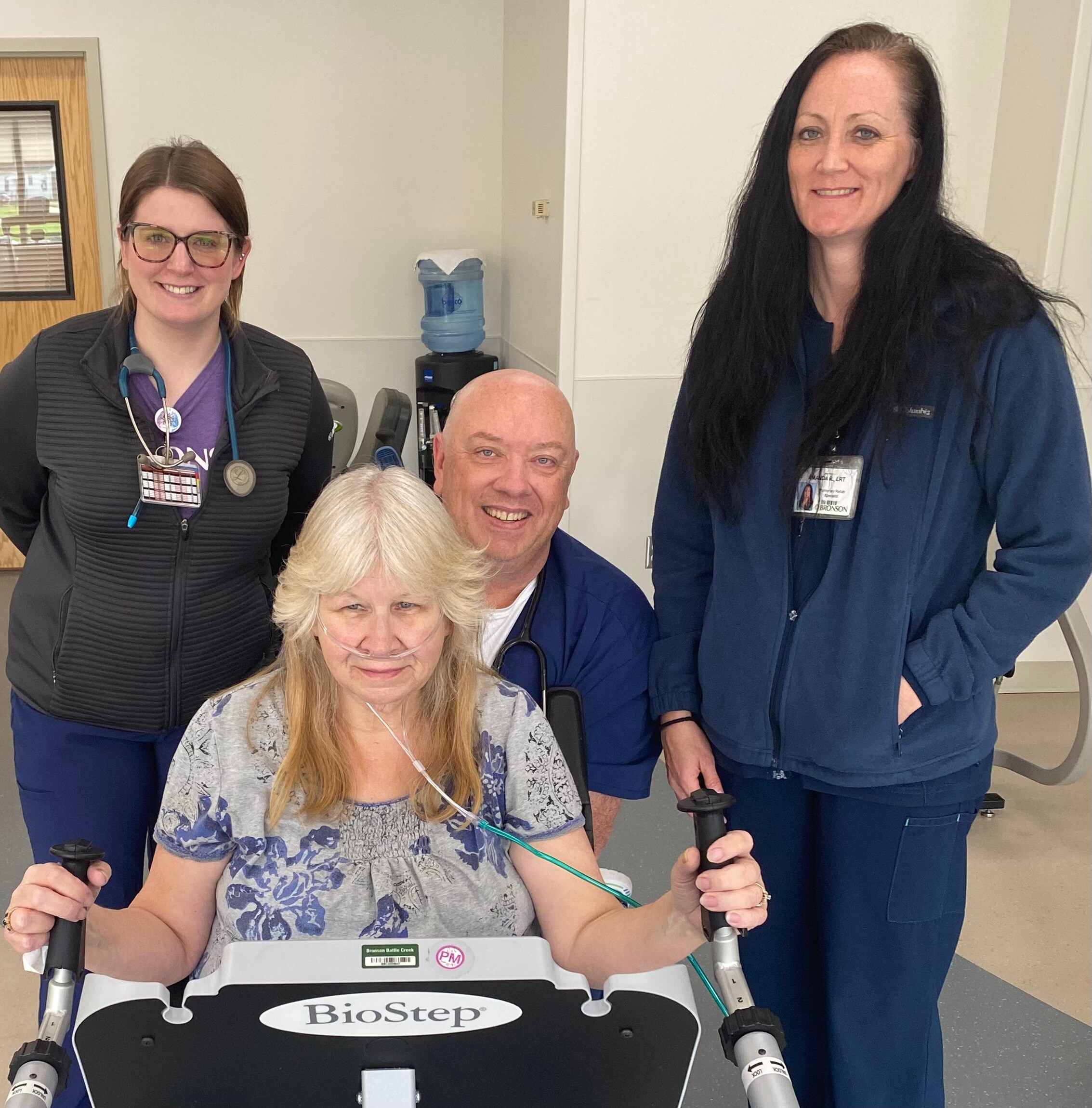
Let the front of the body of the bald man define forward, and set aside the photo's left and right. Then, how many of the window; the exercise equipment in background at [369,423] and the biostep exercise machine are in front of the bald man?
1

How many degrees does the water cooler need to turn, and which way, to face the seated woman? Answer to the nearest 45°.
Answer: approximately 45° to its left

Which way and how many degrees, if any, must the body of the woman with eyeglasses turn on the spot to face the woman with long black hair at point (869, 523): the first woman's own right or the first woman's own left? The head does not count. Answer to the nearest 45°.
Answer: approximately 45° to the first woman's own left

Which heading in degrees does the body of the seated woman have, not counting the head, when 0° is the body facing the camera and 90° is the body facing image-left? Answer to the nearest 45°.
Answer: approximately 0°

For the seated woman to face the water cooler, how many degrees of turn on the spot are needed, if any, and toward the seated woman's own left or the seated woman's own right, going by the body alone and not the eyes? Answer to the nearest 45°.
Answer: approximately 180°

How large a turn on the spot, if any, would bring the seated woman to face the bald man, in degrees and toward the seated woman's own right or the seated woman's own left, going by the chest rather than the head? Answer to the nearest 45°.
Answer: approximately 135° to the seated woman's own left

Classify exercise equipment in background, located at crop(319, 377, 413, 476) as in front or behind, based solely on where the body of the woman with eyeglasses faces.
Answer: behind

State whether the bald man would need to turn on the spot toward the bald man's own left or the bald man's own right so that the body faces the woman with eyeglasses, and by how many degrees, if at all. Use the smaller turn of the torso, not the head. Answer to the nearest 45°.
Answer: approximately 90° to the bald man's own right
